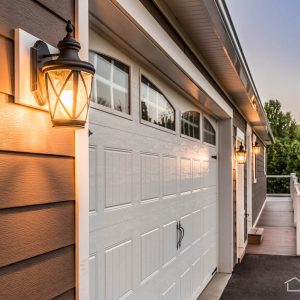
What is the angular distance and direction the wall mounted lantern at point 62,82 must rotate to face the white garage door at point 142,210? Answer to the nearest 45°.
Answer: approximately 135° to its left

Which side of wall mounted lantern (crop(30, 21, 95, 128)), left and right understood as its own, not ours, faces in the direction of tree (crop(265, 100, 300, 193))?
left

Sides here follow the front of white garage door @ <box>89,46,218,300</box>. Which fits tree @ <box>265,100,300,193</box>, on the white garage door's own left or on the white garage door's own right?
on the white garage door's own left

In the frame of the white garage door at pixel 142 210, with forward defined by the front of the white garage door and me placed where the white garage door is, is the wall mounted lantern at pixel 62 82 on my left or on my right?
on my right

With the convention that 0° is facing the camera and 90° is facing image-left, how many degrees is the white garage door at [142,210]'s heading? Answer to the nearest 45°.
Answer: approximately 315°

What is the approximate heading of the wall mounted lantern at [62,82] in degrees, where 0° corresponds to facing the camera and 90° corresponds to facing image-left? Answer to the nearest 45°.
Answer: approximately 315°
